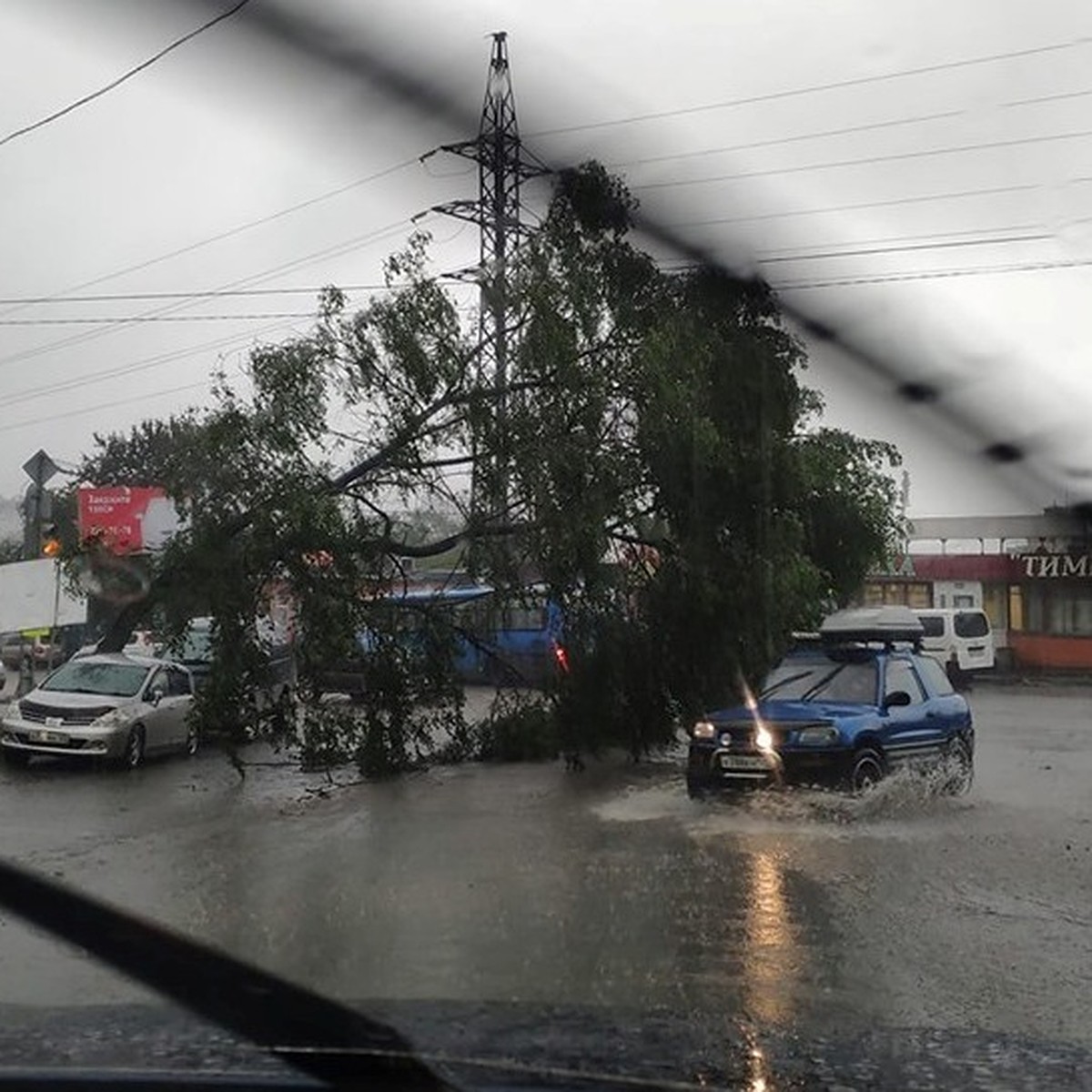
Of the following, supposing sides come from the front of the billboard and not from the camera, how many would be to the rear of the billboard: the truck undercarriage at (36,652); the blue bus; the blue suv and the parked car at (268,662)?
0

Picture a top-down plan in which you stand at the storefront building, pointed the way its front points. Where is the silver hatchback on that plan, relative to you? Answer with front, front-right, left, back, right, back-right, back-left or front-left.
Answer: front-right

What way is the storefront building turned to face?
toward the camera

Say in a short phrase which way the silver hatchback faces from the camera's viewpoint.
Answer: facing the viewer and to the left of the viewer

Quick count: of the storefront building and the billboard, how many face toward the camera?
2

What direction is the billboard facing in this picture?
toward the camera

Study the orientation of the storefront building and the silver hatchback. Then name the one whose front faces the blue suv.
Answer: the storefront building
